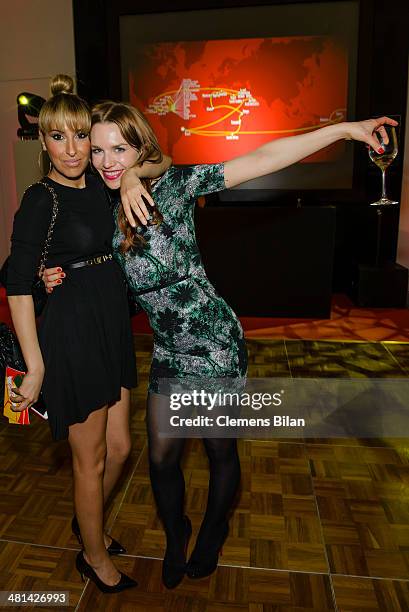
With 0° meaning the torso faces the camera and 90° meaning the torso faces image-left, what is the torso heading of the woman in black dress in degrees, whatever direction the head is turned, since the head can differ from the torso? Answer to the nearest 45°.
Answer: approximately 315°
